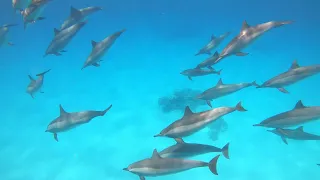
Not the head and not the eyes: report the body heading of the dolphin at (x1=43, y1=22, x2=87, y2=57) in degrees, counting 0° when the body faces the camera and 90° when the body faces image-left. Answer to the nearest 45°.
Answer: approximately 90°

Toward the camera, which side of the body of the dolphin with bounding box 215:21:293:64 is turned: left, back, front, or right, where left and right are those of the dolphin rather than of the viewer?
left

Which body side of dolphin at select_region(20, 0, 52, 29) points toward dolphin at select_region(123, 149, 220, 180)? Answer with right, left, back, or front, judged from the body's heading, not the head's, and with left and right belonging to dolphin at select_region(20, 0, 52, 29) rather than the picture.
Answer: left

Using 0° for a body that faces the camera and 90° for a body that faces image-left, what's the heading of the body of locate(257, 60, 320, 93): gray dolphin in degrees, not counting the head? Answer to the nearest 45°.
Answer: approximately 90°

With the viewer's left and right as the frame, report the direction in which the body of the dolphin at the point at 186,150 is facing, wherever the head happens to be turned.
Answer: facing to the left of the viewer

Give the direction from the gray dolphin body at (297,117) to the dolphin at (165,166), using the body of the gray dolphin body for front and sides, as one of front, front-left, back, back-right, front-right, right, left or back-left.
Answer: front-left

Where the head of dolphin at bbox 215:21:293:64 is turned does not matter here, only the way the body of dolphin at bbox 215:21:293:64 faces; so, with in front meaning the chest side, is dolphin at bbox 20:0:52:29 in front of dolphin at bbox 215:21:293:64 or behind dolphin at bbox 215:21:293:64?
in front
